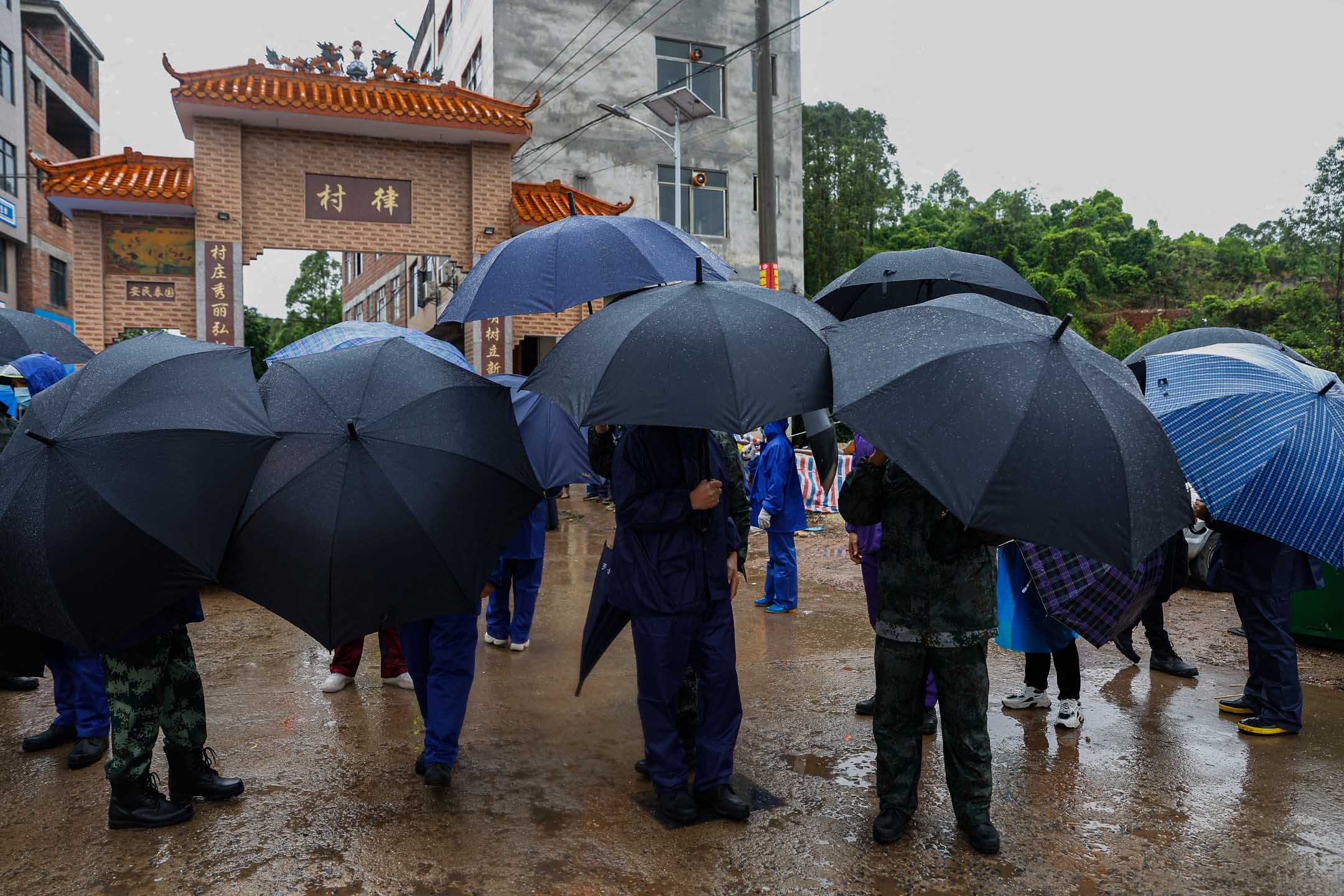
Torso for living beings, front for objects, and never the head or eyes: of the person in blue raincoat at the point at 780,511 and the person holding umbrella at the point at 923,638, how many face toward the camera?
1
